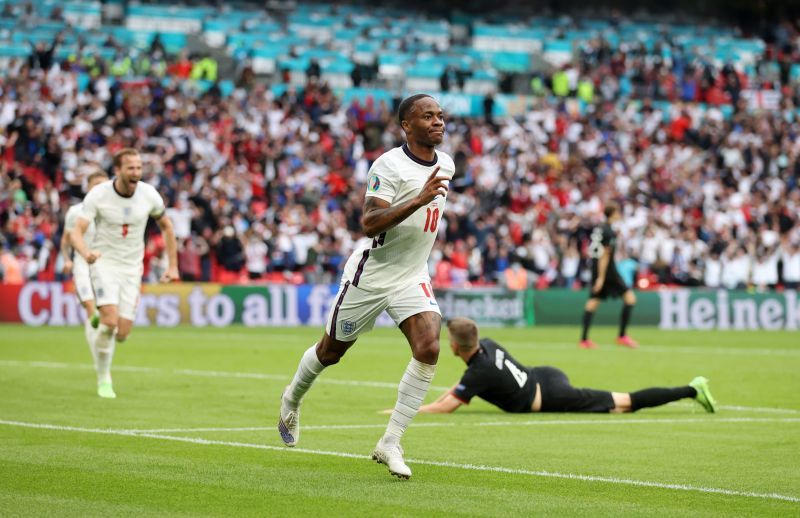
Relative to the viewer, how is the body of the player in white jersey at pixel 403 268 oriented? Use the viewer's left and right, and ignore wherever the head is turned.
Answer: facing the viewer and to the right of the viewer

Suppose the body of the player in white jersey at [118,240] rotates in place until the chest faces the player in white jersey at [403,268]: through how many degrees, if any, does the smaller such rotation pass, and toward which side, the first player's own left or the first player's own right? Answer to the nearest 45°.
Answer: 0° — they already face them

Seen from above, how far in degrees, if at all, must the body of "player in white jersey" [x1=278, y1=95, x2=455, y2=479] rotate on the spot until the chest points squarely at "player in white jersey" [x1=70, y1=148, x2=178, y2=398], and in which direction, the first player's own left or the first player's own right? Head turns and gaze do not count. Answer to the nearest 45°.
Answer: approximately 180°

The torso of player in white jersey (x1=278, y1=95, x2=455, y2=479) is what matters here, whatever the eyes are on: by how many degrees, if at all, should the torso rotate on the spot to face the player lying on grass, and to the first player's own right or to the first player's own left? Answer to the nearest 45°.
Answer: approximately 135° to the first player's own left

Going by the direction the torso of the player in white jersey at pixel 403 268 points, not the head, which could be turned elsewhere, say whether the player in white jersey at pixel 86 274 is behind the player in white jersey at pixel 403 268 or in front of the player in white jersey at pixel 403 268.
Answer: behind

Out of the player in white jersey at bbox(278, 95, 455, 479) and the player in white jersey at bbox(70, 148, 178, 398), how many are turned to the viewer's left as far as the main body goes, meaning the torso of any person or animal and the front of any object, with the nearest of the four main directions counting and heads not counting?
0

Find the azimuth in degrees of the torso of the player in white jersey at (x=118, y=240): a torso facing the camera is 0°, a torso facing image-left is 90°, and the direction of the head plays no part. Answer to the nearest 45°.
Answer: approximately 0°

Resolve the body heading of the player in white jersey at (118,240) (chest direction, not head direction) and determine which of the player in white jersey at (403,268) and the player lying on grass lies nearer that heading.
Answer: the player in white jersey

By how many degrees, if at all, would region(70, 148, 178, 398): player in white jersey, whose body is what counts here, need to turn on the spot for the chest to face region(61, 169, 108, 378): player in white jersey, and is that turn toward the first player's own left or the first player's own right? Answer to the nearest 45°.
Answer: approximately 180°

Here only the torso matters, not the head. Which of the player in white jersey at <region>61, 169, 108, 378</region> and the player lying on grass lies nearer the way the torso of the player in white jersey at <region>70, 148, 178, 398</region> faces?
the player lying on grass
